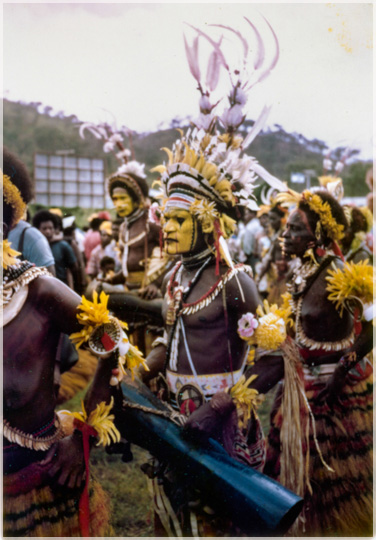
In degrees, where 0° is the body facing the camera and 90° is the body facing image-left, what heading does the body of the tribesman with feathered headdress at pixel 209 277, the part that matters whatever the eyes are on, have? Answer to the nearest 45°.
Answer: approximately 45°

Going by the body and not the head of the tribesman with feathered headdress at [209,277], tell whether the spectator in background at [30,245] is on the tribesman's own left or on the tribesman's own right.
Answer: on the tribesman's own right

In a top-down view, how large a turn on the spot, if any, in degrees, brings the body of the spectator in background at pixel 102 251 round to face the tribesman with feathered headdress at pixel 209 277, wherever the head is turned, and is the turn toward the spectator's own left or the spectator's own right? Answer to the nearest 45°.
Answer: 0° — they already face them

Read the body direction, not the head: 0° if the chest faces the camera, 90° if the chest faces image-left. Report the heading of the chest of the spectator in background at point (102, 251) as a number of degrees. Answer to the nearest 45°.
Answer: approximately 0°
